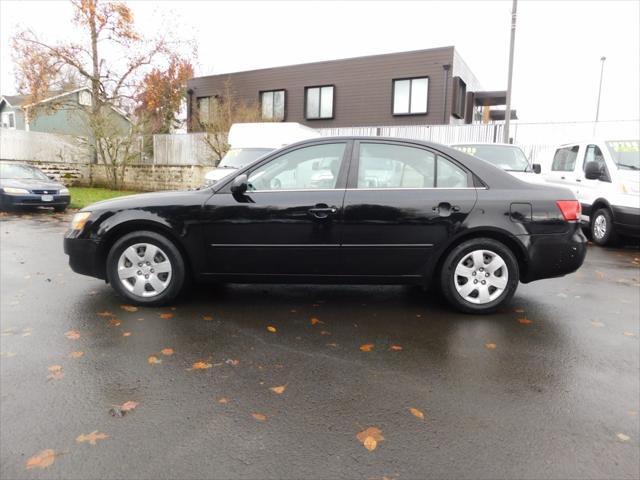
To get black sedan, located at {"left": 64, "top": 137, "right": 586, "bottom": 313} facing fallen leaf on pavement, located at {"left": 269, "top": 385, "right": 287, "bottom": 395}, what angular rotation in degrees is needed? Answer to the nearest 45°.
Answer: approximately 90° to its left

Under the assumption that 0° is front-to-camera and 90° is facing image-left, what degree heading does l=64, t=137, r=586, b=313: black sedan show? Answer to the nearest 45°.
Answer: approximately 90°

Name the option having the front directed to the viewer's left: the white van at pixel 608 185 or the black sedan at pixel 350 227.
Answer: the black sedan

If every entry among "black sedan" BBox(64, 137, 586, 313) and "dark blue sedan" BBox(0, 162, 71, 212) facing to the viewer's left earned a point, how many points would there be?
1

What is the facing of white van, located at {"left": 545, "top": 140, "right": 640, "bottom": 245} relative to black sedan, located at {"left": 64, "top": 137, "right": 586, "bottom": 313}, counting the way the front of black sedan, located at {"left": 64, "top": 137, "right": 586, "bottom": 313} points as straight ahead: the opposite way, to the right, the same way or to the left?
to the left

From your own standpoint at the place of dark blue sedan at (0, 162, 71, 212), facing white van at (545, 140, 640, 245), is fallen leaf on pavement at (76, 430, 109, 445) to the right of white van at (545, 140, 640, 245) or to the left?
right

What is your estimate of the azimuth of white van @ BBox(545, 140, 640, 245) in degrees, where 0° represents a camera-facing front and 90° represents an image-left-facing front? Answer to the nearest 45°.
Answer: approximately 315°

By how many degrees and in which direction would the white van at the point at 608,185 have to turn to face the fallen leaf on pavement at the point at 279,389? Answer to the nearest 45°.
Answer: approximately 45° to its right

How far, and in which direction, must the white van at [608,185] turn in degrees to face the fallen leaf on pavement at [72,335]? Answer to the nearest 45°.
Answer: approximately 90° to its right

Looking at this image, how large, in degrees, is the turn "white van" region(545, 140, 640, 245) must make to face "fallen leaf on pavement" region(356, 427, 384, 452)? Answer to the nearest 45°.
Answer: approximately 45° to its right

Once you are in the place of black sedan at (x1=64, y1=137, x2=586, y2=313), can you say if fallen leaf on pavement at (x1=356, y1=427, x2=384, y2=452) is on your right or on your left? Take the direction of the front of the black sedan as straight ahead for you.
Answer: on your left
